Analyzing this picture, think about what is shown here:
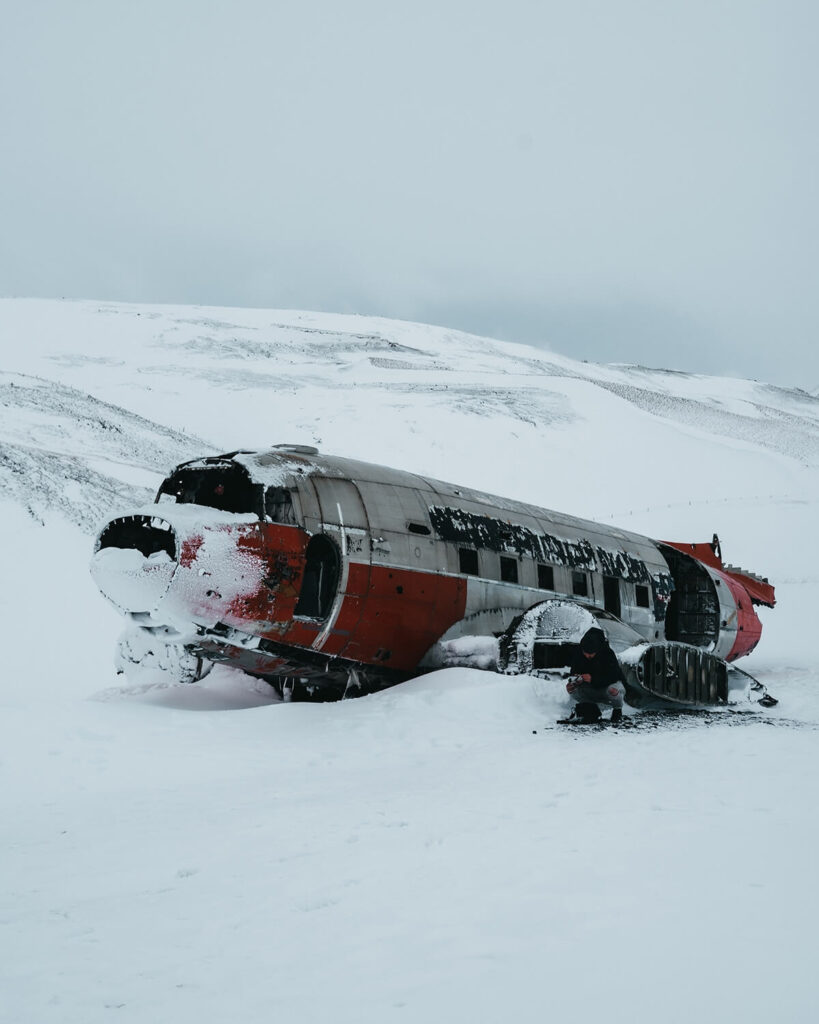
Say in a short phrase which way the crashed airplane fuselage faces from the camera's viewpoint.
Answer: facing the viewer and to the left of the viewer

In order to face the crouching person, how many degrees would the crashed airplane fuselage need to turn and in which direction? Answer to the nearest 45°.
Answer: approximately 135° to its left
